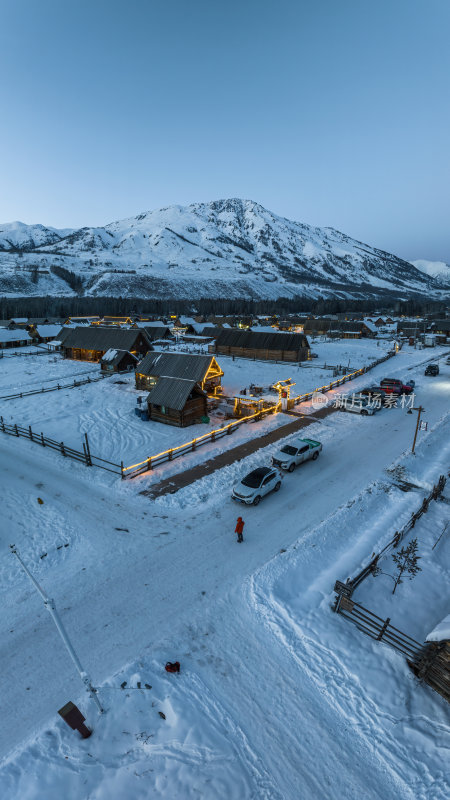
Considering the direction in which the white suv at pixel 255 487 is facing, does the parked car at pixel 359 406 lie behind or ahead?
behind

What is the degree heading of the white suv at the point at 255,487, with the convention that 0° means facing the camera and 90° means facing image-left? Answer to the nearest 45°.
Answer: approximately 45°

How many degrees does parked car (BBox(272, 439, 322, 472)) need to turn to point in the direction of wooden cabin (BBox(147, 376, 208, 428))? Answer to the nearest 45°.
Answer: approximately 90° to its right

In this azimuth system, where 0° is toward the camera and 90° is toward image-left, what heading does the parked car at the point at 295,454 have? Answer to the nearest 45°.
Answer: approximately 45°

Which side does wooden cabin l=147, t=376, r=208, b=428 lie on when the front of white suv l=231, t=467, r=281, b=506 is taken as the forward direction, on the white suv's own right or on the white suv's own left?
on the white suv's own right

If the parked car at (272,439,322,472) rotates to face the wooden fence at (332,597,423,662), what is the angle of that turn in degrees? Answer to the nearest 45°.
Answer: approximately 45° to its left

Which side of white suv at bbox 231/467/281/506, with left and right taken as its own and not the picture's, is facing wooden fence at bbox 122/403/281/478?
right

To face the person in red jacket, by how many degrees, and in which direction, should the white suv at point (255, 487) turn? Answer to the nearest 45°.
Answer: approximately 45° to its left

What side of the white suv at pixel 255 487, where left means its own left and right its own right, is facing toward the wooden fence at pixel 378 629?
left

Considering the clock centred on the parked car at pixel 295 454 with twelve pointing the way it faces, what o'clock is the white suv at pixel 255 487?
The white suv is roughly at 11 o'clock from the parked car.

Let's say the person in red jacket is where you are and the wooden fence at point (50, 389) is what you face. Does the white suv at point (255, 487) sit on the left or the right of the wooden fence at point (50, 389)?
right
